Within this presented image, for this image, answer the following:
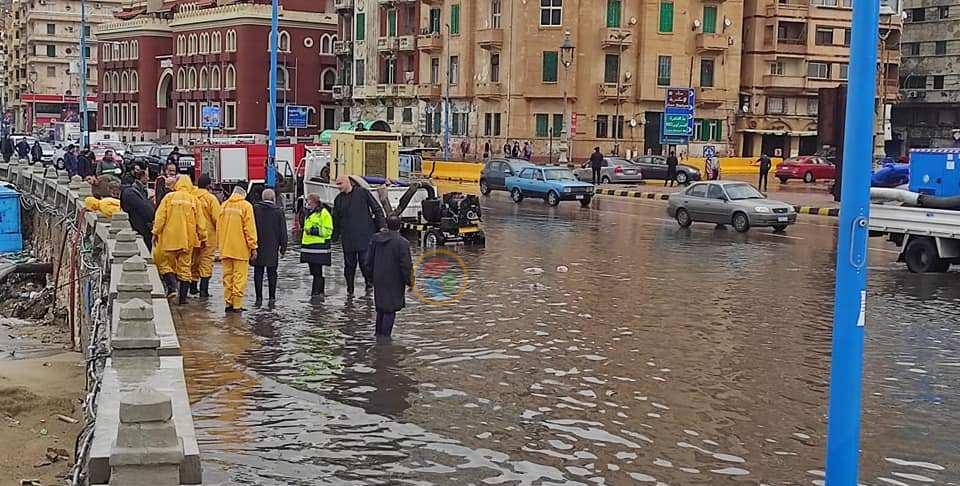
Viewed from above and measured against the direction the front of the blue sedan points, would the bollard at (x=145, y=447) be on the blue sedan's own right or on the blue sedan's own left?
on the blue sedan's own right

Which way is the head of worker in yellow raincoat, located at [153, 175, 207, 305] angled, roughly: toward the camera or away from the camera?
away from the camera

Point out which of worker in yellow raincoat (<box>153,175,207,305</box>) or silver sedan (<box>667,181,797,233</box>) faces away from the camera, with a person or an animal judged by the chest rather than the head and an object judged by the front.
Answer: the worker in yellow raincoat

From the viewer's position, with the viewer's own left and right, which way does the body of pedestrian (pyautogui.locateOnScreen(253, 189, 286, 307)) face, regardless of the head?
facing away from the viewer

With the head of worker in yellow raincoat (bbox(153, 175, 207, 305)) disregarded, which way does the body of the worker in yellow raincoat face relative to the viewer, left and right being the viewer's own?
facing away from the viewer

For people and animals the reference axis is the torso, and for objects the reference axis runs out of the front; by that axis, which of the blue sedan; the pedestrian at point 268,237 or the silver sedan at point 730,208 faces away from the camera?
the pedestrian

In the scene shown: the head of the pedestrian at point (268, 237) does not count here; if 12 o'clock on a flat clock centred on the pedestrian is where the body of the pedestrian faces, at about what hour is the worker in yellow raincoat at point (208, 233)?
The worker in yellow raincoat is roughly at 9 o'clock from the pedestrian.

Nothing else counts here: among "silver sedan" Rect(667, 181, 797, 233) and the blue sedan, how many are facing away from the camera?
0

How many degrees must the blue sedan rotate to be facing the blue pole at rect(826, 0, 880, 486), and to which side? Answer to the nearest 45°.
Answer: approximately 45° to its right

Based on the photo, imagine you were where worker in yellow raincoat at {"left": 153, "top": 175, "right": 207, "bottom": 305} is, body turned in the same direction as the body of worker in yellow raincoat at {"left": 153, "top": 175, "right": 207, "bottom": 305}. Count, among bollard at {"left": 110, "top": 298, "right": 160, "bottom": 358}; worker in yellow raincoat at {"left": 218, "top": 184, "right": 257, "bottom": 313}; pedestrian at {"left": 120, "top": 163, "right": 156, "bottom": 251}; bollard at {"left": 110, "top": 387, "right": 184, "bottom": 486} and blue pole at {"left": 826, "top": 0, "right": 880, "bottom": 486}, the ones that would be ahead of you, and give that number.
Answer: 1

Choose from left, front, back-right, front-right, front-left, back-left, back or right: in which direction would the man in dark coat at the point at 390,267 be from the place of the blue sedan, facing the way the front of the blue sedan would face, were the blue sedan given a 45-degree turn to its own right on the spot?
front

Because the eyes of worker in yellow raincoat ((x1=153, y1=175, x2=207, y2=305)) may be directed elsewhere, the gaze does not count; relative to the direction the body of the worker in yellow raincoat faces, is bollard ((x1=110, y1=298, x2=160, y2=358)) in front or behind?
behind

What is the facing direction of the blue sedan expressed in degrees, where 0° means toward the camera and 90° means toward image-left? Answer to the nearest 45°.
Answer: approximately 315°

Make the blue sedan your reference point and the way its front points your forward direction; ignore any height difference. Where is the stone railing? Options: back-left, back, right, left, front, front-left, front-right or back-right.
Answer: front-right

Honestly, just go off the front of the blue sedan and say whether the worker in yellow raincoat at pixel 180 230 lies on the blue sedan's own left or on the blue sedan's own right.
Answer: on the blue sedan's own right

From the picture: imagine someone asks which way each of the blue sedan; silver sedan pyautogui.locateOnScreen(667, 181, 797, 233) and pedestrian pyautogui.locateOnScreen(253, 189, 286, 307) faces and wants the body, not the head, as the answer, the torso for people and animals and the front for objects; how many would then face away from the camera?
1

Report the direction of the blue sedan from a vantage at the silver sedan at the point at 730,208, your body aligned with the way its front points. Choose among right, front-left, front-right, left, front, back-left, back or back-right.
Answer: back
